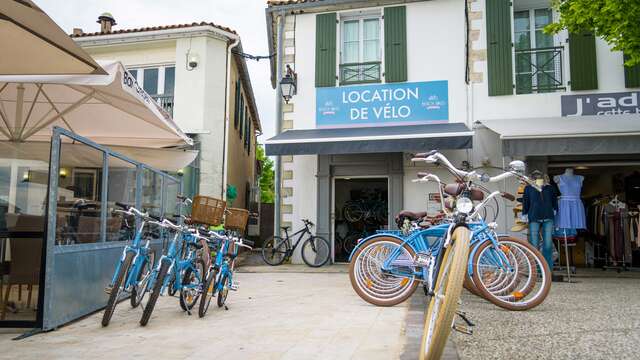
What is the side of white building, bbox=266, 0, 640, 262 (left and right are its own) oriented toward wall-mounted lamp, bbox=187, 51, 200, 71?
right

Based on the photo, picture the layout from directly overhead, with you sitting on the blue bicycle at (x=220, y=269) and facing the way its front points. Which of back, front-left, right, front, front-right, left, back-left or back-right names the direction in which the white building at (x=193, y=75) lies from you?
back-right

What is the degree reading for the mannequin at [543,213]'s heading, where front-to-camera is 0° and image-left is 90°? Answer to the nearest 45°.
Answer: approximately 0°

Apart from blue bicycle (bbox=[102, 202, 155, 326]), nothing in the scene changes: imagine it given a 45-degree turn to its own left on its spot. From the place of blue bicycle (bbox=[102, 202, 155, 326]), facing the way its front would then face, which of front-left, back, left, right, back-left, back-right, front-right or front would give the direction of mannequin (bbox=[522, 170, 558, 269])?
left

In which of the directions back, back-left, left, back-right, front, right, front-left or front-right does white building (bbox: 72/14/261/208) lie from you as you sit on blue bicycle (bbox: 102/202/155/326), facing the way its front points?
back-right

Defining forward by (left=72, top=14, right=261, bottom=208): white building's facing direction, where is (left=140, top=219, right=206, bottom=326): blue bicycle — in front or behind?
in front

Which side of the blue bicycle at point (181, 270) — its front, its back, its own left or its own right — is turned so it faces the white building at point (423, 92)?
back
